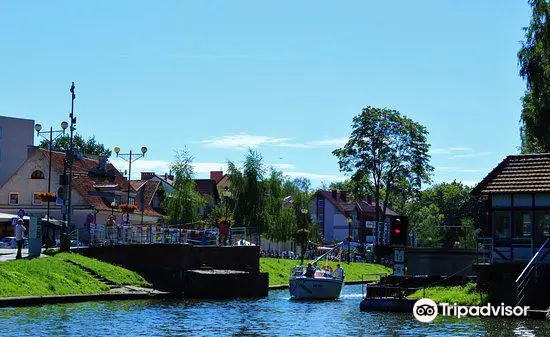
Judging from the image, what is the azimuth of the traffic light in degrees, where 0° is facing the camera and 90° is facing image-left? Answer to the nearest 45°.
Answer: approximately 0°
